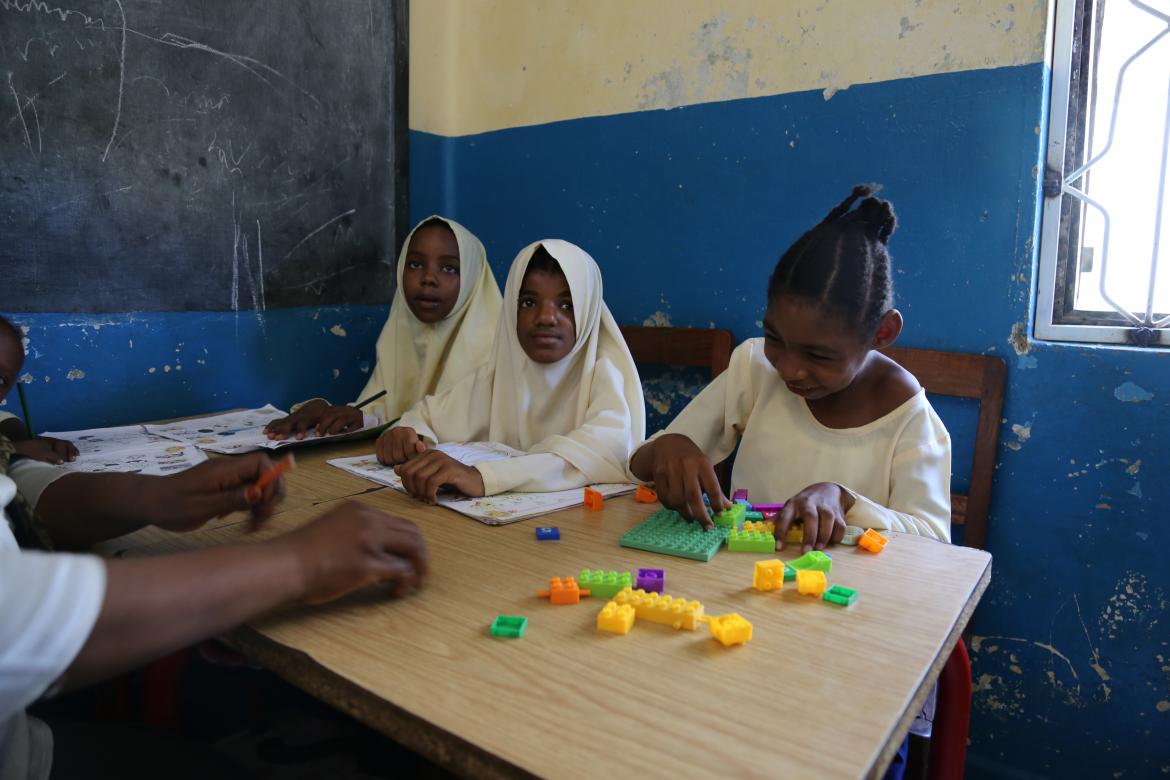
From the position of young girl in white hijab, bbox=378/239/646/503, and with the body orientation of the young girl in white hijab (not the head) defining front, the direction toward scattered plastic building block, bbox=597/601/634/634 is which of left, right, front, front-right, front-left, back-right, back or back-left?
front-left

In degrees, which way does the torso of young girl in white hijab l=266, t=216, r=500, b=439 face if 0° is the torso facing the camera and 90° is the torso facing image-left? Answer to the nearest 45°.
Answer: approximately 45°

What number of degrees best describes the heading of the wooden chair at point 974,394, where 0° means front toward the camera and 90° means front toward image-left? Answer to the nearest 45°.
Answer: approximately 45°

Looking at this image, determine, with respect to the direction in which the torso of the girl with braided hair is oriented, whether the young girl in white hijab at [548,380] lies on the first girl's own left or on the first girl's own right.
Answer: on the first girl's own right

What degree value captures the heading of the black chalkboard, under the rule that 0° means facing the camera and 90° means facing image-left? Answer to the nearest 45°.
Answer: approximately 0°
